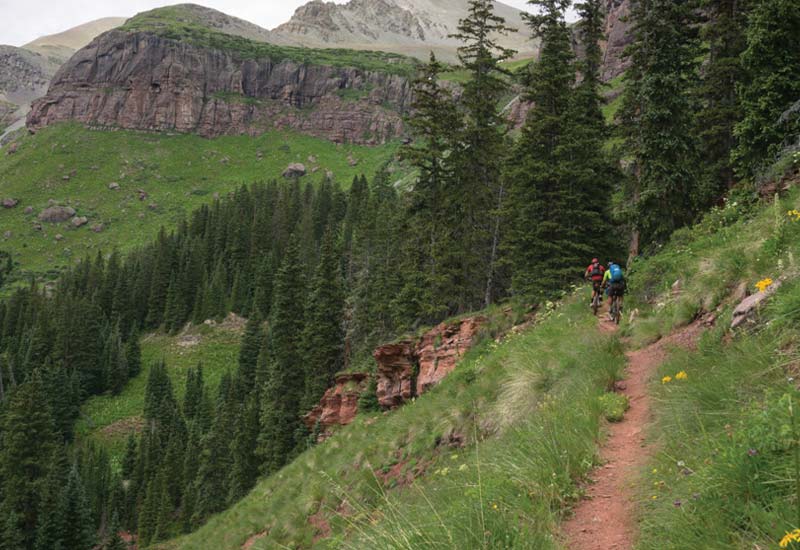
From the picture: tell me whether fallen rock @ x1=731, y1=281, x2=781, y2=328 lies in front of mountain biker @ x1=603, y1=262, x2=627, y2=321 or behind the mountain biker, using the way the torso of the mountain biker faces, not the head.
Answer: behind

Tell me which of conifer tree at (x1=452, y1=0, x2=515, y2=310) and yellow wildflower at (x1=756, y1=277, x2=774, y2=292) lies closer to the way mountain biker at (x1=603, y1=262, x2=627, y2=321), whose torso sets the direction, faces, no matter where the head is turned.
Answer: the conifer tree

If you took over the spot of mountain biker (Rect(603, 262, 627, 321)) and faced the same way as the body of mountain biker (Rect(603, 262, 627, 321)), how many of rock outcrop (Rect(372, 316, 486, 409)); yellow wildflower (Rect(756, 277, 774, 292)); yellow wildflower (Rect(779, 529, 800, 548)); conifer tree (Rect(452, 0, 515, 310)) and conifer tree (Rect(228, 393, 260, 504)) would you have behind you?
2

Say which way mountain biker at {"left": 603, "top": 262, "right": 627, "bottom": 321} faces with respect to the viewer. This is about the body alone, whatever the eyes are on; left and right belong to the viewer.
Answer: facing away from the viewer

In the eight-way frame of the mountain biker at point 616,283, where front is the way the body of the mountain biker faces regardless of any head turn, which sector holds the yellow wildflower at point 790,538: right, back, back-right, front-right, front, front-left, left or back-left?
back

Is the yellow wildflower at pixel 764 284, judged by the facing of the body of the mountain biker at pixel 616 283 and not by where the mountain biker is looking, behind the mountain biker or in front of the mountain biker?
behind
